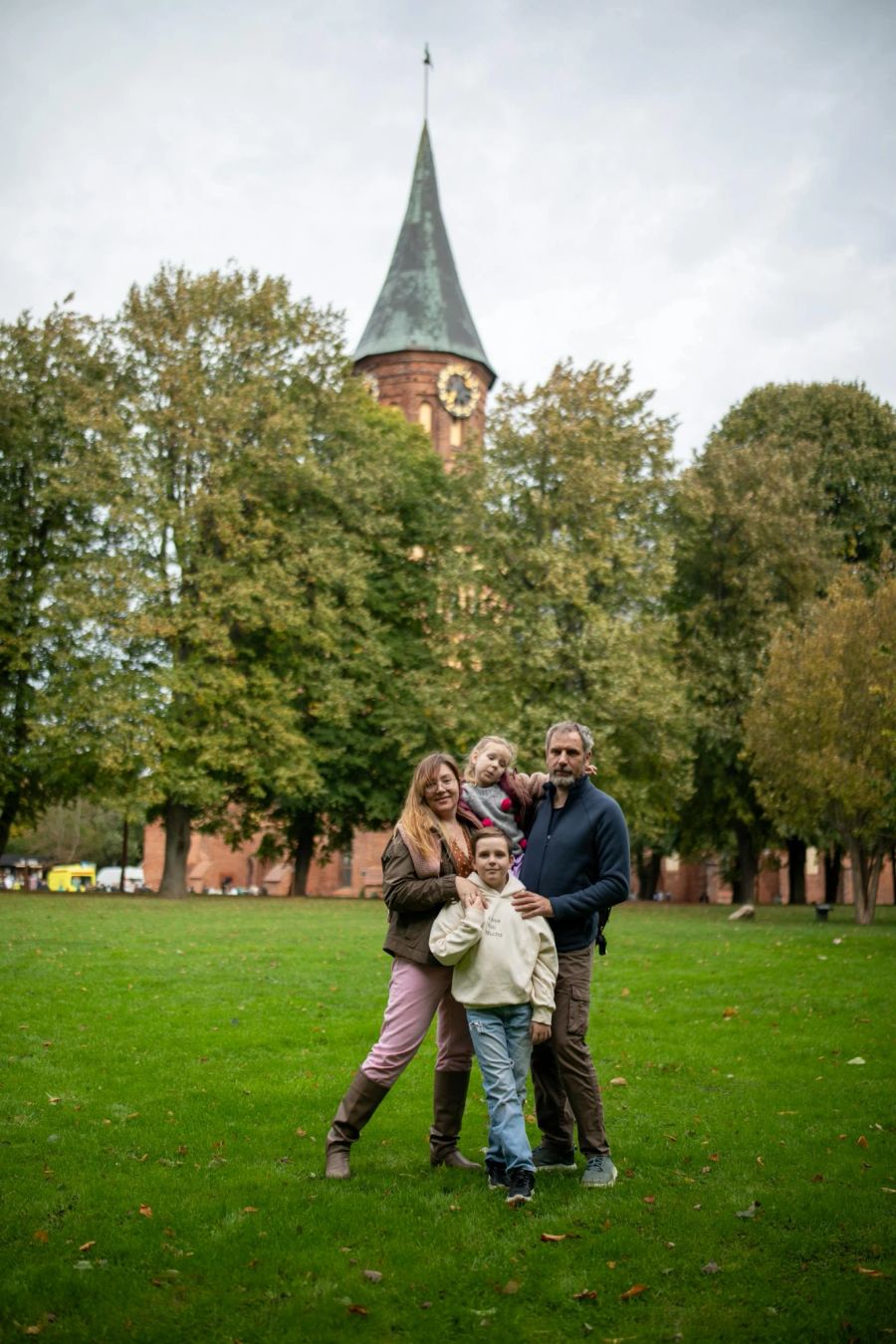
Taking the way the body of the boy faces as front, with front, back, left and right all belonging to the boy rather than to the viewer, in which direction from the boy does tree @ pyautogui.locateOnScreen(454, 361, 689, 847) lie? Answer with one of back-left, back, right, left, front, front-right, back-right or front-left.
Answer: back

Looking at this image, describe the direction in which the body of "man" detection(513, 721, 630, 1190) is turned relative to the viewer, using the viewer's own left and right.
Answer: facing the viewer and to the left of the viewer

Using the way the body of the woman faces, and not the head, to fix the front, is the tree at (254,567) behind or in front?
behind

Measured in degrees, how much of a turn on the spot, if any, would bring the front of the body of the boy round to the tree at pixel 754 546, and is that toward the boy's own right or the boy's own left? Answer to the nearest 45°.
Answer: approximately 180°

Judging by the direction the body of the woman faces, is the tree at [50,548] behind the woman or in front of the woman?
behind

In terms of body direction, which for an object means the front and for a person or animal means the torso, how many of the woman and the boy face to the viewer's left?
0

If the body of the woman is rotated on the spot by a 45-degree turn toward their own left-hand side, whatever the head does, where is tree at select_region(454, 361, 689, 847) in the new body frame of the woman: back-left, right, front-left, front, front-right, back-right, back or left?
left

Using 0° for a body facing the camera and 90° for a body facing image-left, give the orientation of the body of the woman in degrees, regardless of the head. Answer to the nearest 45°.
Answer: approximately 315°

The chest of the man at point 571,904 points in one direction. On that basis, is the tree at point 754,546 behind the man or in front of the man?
behind

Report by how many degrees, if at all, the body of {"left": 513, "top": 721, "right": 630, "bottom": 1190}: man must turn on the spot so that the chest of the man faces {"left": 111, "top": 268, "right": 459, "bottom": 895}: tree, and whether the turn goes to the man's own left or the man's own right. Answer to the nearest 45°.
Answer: approximately 135° to the man's own right

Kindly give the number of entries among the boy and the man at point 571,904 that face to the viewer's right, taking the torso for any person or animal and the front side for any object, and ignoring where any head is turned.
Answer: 0
